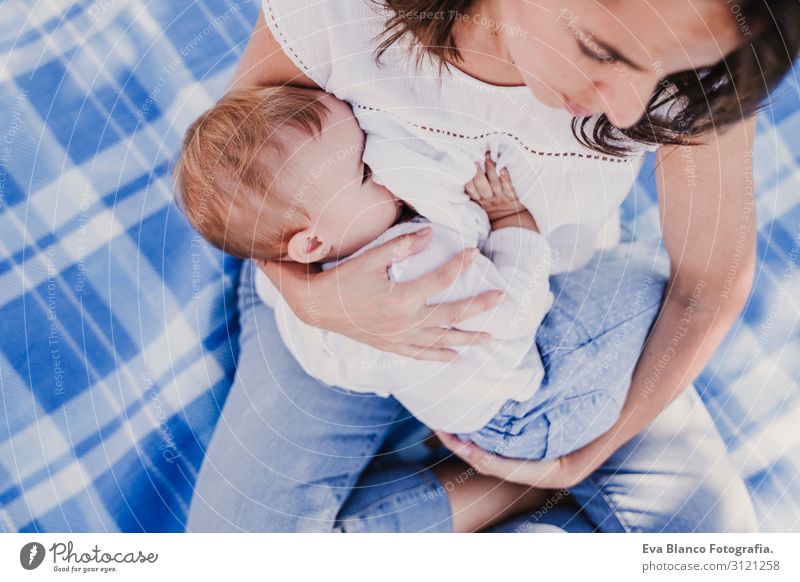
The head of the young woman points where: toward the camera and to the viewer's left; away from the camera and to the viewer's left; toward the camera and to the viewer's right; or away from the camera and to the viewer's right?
toward the camera and to the viewer's left

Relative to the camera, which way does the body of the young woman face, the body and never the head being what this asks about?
toward the camera
